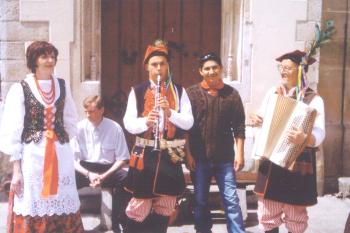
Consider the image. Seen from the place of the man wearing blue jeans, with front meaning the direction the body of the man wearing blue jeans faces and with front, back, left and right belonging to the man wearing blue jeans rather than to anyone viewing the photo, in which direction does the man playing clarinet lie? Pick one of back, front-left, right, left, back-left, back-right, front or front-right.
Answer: front-right

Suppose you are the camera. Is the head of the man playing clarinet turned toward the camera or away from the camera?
toward the camera

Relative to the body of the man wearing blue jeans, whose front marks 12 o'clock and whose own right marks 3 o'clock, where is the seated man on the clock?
The seated man is roughly at 4 o'clock from the man wearing blue jeans.

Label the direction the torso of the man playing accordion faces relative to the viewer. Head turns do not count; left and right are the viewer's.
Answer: facing the viewer and to the left of the viewer

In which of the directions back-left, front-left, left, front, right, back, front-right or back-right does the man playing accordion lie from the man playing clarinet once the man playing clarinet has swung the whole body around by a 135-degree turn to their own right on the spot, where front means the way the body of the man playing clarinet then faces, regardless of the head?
back-right

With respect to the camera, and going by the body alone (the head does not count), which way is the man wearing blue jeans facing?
toward the camera

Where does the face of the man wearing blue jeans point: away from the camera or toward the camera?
toward the camera

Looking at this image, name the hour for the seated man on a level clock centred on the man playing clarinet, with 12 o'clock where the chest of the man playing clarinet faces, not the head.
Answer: The seated man is roughly at 5 o'clock from the man playing clarinet.

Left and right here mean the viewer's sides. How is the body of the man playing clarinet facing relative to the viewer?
facing the viewer

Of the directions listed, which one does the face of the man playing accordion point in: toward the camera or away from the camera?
toward the camera
